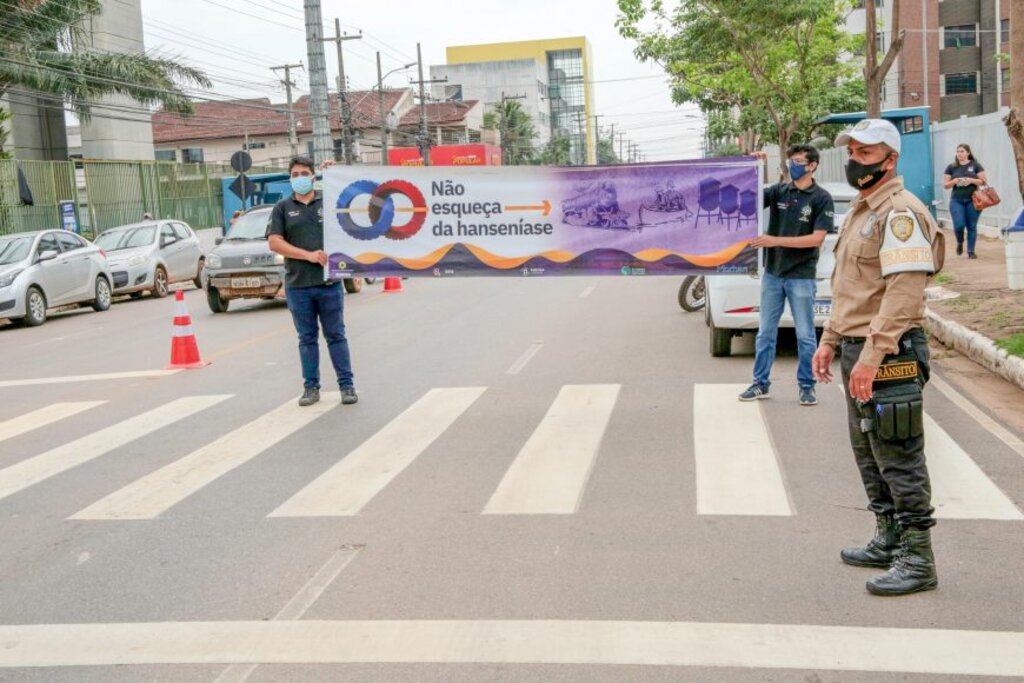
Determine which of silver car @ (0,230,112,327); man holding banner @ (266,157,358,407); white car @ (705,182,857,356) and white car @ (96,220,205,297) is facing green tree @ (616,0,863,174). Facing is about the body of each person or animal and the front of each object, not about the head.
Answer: white car @ (705,182,857,356)

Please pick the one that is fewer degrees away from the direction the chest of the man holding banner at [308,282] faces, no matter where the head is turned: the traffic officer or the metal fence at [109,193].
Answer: the traffic officer

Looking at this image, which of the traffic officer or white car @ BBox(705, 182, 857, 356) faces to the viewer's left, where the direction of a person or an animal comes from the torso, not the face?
the traffic officer

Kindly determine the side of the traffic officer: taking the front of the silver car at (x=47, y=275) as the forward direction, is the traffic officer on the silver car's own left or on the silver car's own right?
on the silver car's own left

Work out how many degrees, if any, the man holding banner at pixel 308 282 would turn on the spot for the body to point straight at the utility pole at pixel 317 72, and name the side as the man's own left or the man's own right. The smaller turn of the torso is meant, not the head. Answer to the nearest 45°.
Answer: approximately 180°

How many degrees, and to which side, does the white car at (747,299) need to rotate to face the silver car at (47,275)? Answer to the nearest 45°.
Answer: approximately 45° to its left

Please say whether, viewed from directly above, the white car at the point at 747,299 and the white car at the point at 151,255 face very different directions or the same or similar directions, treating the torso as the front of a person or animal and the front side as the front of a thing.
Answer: very different directions

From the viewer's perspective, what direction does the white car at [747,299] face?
away from the camera

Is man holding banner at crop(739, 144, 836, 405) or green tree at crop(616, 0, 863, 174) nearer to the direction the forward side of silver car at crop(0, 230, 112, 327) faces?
the man holding banner

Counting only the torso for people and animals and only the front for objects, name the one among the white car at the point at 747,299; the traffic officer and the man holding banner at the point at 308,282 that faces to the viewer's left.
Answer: the traffic officer

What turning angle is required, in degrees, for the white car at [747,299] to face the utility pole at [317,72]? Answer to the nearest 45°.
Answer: approximately 45° to its left

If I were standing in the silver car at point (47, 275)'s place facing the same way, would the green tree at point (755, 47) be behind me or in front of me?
behind

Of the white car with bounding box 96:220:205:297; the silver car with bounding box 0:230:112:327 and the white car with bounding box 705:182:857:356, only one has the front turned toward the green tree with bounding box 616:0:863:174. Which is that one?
the white car with bounding box 705:182:857:356

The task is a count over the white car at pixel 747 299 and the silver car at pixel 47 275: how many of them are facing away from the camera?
1

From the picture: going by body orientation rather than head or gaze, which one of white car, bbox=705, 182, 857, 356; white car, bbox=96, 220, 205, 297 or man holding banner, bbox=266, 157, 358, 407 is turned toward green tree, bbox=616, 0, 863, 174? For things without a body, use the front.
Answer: white car, bbox=705, 182, 857, 356

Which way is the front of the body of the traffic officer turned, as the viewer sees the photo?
to the viewer's left

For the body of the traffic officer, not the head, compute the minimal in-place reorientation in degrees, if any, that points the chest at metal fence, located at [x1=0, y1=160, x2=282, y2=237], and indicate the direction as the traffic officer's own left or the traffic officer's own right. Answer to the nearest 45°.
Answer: approximately 45° to the traffic officer's own right
